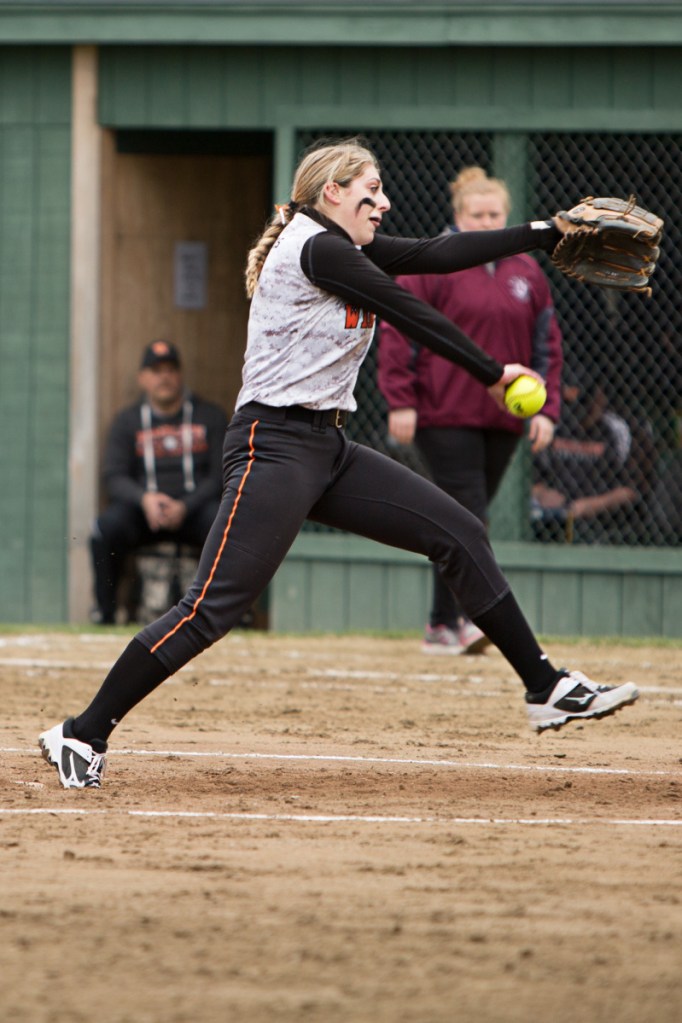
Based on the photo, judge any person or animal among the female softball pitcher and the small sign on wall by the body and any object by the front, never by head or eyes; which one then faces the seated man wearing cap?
the small sign on wall

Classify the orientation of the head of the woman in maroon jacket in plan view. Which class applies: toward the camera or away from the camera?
toward the camera

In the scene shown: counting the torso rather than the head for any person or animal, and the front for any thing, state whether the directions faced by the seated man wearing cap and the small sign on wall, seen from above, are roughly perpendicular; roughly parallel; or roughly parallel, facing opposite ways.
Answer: roughly parallel

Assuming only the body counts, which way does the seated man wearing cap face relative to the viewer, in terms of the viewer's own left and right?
facing the viewer

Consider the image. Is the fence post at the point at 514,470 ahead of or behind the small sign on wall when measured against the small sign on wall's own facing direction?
ahead

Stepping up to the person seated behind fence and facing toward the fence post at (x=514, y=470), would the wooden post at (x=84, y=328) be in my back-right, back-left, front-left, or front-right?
front-right

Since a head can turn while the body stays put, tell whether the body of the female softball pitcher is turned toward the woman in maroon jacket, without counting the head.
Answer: no

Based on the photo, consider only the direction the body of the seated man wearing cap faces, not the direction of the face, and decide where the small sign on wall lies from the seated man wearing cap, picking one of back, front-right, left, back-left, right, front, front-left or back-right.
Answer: back

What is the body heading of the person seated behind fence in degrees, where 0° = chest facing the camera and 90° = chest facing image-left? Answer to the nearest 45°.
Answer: approximately 45°

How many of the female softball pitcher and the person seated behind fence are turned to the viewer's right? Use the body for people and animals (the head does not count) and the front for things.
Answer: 1

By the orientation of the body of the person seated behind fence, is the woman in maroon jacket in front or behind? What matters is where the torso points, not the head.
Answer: in front

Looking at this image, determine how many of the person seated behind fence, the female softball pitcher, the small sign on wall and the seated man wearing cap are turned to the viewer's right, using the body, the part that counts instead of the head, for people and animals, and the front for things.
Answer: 1

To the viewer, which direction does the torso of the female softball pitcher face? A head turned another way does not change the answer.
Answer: to the viewer's right

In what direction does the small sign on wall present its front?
toward the camera

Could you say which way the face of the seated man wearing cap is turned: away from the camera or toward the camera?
toward the camera

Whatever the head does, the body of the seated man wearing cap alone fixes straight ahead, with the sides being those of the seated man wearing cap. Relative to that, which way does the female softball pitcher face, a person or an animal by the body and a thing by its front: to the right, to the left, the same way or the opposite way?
to the left

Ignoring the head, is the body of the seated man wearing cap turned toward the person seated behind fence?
no
